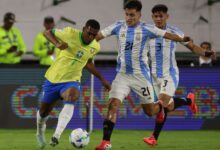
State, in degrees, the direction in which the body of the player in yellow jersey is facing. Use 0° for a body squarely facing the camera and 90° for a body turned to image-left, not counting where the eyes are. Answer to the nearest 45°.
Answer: approximately 315°

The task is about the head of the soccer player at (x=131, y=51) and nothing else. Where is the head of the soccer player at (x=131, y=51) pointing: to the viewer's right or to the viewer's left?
to the viewer's left

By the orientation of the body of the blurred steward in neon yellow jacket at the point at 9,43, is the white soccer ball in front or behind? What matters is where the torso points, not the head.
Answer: in front

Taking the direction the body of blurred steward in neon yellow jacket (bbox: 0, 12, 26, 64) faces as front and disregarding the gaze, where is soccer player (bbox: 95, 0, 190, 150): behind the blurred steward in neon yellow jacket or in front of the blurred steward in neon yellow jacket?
in front

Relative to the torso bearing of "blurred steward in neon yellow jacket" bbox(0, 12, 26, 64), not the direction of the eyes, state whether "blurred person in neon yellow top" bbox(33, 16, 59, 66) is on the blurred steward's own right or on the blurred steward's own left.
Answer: on the blurred steward's own left

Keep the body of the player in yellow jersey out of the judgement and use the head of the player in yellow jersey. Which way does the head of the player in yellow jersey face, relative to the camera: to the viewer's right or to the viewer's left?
to the viewer's right

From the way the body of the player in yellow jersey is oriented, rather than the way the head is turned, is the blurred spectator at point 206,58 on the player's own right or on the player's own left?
on the player's own left

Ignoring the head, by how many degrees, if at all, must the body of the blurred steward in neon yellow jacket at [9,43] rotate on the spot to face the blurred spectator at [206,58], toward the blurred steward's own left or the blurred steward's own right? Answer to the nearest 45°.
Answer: approximately 90° to the blurred steward's own left

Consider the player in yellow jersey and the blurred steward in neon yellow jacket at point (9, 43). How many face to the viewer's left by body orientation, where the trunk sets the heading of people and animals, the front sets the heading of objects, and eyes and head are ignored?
0
